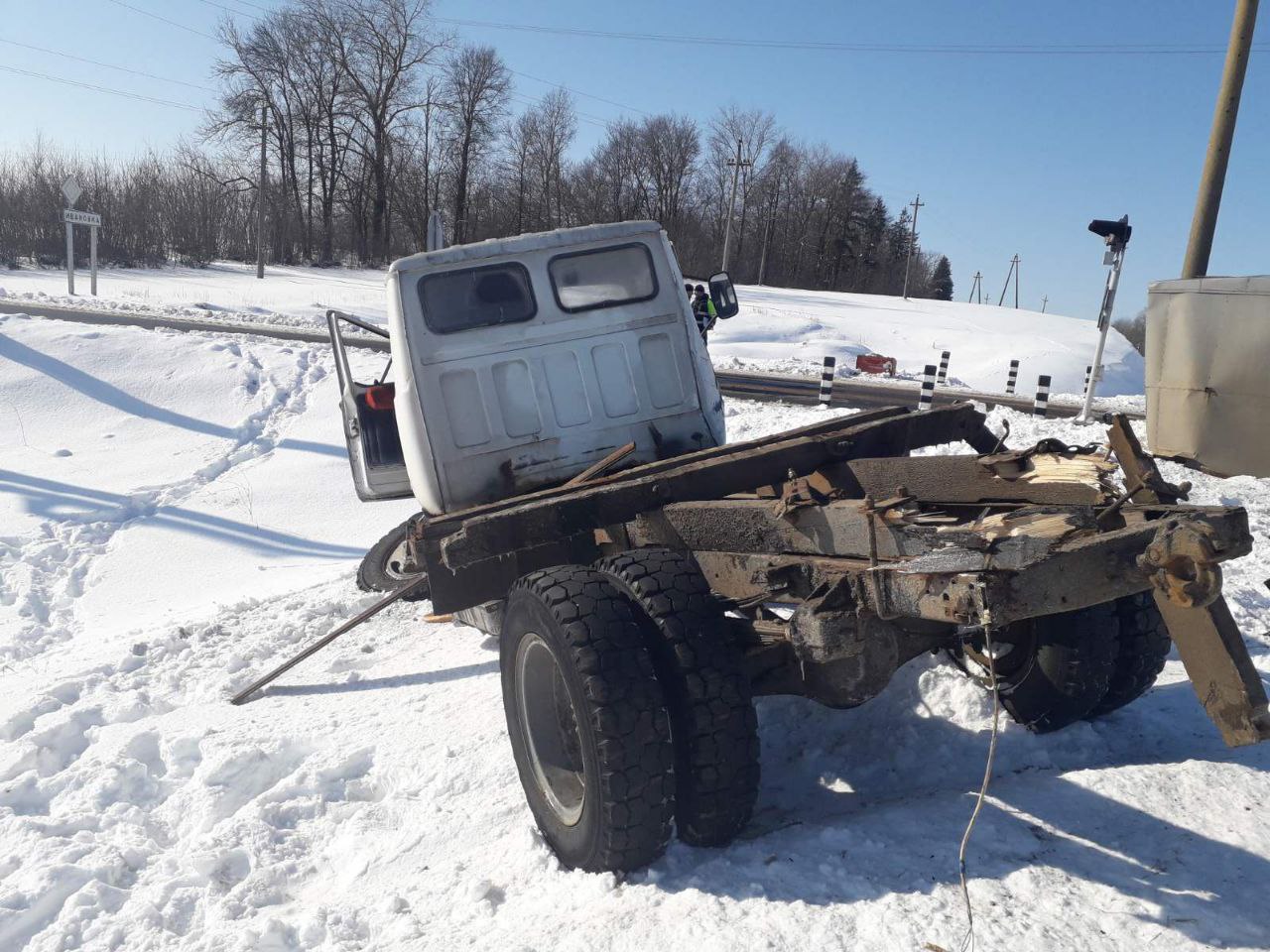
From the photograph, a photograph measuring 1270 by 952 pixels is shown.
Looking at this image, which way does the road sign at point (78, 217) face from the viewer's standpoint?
toward the camera

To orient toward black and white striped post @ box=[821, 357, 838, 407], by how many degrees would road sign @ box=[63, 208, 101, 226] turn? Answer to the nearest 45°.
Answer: approximately 45° to its left

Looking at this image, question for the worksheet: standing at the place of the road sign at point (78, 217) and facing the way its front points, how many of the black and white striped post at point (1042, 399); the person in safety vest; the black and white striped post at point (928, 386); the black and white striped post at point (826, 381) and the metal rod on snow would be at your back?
0

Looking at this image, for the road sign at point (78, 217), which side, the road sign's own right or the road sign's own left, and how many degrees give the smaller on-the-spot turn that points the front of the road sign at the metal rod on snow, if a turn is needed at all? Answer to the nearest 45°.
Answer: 0° — it already faces it

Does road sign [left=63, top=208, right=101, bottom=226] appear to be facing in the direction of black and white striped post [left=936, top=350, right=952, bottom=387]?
no

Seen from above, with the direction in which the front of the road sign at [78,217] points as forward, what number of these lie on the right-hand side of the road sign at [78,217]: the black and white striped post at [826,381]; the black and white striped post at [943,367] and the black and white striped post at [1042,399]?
0

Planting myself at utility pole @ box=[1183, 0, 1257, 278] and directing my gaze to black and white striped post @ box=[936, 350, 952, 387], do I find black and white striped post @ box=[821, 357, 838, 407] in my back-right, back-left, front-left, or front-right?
front-left

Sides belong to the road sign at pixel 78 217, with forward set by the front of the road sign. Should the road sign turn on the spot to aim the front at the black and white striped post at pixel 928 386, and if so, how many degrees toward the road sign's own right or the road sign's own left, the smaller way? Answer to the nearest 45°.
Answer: approximately 45° to the road sign's own left

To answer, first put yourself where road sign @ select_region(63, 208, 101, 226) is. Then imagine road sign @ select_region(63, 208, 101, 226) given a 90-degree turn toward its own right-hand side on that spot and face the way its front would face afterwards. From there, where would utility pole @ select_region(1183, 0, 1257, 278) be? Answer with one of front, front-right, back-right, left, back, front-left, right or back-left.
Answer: back-left

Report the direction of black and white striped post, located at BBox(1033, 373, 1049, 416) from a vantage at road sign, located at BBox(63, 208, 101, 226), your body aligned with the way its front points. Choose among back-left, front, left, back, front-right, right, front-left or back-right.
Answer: front-left
